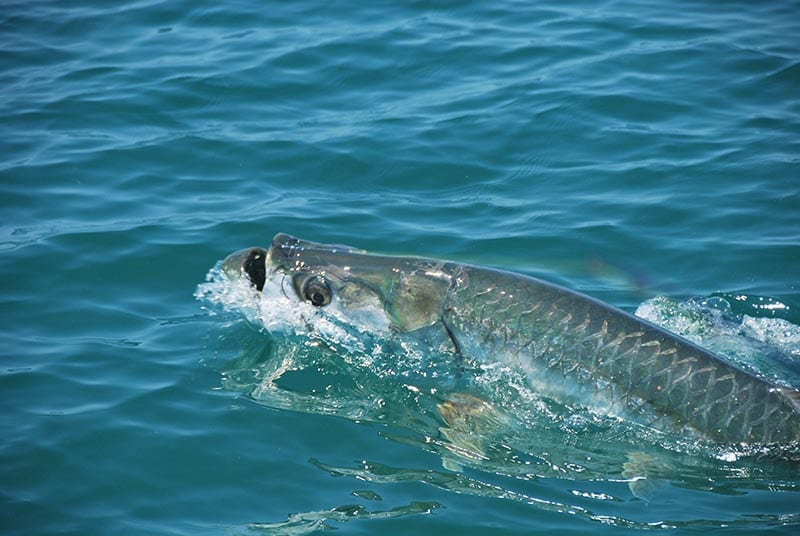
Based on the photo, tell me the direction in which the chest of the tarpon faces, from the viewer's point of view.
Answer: to the viewer's left
